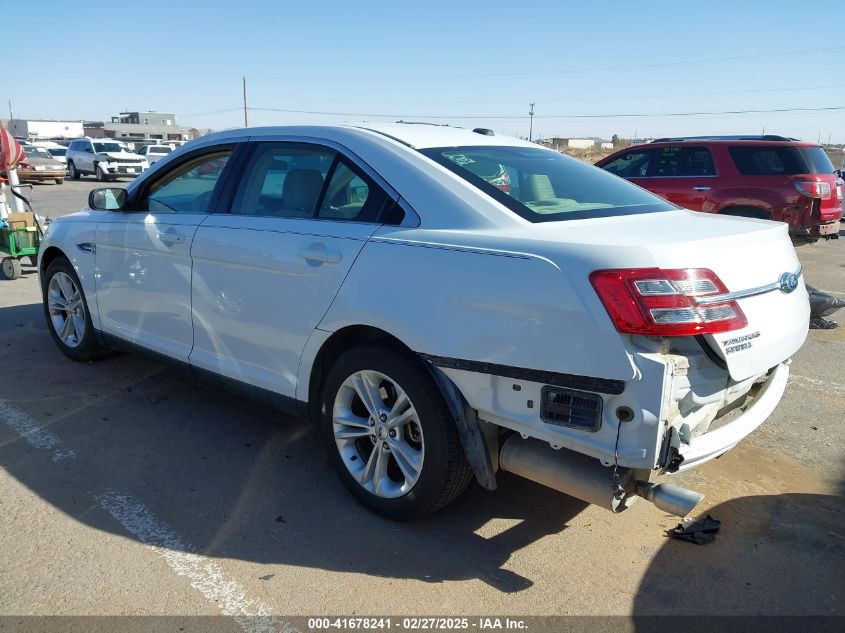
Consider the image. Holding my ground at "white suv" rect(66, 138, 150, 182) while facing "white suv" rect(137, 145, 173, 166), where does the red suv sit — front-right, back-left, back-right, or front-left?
back-right

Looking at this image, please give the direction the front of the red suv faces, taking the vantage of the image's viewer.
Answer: facing to the left of the viewer

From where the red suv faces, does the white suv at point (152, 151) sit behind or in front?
in front

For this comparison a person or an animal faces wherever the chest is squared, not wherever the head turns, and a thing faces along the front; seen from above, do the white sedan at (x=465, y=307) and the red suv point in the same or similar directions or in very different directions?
same or similar directions

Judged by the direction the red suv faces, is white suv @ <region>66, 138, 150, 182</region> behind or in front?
in front

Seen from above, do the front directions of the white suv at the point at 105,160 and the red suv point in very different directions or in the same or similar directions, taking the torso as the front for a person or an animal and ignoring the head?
very different directions

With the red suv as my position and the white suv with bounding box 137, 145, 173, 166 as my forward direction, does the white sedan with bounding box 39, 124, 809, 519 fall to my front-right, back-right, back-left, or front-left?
back-left

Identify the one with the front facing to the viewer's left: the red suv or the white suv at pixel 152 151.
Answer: the red suv

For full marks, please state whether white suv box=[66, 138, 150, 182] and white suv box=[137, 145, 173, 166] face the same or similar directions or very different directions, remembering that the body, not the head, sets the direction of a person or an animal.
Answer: same or similar directions

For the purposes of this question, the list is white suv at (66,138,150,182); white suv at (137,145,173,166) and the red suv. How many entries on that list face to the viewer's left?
1

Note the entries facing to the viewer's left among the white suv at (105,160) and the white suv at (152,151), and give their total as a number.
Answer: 0

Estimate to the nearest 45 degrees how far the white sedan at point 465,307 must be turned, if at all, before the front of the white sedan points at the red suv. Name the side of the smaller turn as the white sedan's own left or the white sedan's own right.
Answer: approximately 90° to the white sedan's own right

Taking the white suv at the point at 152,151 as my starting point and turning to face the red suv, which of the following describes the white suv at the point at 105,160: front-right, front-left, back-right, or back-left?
front-right

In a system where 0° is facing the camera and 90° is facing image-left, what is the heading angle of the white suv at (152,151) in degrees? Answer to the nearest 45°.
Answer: approximately 315°

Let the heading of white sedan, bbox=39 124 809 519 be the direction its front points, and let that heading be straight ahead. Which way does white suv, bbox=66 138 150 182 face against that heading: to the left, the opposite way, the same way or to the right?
the opposite way

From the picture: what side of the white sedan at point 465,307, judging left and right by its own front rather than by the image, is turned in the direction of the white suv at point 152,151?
front
